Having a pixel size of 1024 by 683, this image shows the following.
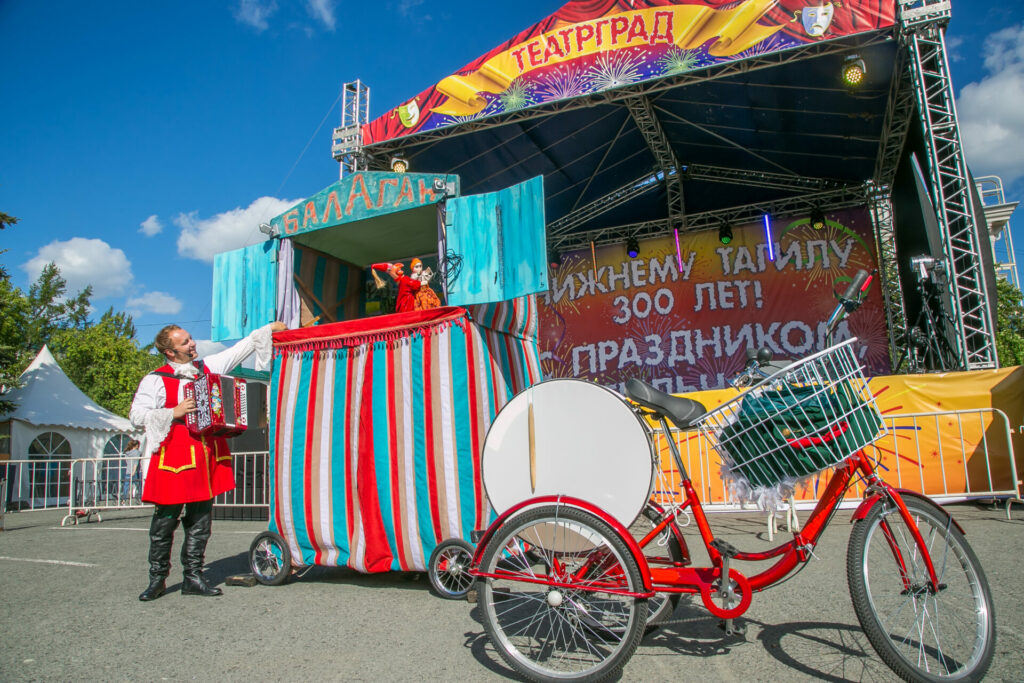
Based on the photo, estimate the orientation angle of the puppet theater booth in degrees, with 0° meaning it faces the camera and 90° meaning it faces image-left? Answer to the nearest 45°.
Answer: approximately 45°

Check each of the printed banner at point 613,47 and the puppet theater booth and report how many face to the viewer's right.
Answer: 0

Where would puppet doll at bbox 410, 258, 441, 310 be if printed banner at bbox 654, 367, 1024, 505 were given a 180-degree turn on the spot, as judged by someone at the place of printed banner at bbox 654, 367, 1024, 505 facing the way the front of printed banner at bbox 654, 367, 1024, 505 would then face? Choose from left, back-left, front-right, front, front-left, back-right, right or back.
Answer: back-left

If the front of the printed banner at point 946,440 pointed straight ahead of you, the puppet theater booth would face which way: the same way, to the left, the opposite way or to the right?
the same way

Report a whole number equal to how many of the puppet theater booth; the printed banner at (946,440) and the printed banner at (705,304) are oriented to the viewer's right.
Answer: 0

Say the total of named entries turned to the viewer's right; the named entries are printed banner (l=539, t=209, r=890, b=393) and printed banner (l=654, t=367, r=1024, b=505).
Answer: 0

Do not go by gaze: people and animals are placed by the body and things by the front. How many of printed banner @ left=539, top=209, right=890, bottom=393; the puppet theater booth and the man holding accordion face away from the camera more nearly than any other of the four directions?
0

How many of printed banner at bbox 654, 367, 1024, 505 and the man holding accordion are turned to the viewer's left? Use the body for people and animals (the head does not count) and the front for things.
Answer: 0

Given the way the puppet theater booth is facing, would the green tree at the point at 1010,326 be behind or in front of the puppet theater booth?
behind

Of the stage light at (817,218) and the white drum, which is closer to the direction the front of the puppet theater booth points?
the white drum

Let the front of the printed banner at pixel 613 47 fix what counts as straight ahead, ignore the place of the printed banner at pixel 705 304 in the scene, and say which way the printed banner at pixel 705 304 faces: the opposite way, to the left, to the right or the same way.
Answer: the same way

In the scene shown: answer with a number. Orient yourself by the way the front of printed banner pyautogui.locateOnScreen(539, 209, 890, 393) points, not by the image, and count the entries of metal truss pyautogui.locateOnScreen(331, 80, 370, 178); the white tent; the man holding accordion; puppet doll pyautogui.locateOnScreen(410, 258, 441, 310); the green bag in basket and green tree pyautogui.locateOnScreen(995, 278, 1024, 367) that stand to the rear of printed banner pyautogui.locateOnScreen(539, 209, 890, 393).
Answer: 1

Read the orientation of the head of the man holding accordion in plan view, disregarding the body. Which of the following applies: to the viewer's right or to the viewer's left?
to the viewer's right

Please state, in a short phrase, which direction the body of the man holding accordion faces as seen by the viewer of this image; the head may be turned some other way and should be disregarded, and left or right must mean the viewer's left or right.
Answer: facing the viewer and to the right of the viewer

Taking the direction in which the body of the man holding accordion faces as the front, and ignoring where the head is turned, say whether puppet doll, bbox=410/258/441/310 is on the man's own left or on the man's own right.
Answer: on the man's own left

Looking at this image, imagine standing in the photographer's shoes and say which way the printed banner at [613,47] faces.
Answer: facing the viewer and to the left of the viewer

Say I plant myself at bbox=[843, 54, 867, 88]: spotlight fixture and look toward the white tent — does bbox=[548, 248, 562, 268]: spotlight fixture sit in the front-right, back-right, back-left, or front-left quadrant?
front-right

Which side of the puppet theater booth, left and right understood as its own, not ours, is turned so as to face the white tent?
right

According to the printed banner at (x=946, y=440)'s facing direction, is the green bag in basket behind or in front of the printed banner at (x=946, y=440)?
in front
